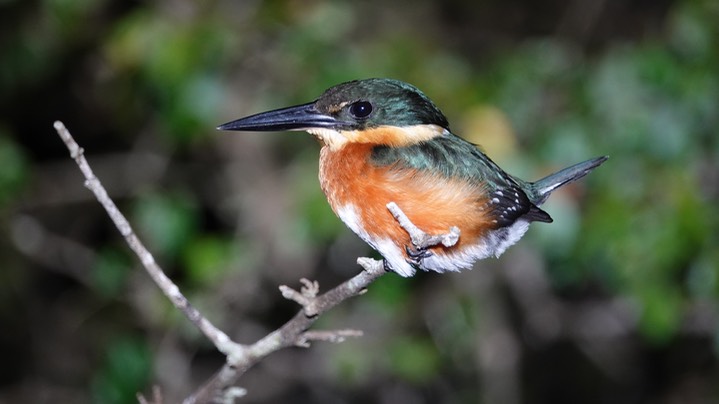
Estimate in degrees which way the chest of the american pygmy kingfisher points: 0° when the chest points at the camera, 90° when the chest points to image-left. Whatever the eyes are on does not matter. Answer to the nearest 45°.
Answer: approximately 90°
